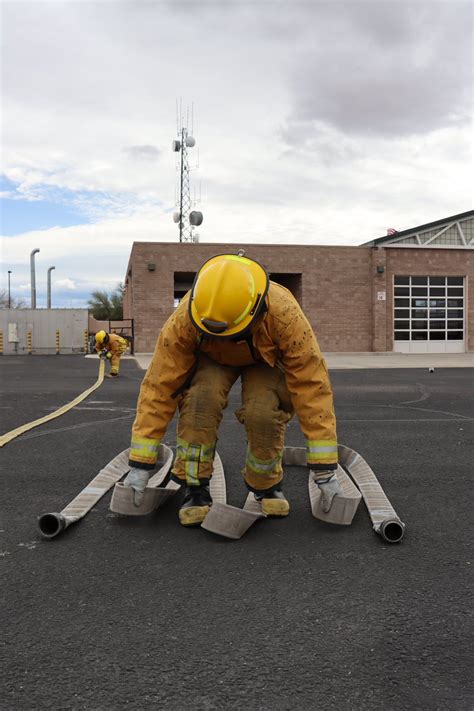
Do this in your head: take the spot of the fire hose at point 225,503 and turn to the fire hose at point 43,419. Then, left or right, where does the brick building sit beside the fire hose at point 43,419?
right

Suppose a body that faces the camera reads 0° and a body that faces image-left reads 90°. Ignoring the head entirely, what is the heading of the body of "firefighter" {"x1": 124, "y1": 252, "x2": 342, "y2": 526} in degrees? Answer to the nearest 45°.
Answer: approximately 0°

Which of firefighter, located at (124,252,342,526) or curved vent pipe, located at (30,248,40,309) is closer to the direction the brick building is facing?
the firefighter

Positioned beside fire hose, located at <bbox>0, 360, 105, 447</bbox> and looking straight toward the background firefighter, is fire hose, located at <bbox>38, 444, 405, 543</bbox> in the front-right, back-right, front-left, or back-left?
back-right

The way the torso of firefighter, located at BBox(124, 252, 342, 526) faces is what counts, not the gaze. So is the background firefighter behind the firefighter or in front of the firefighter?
behind

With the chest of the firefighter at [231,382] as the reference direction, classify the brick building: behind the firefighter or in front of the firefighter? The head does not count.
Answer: behind

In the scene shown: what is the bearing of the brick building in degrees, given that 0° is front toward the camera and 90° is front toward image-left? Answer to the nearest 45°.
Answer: approximately 0°

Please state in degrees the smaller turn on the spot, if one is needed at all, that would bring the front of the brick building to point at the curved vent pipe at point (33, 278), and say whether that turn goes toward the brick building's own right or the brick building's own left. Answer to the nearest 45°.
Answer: approximately 135° to the brick building's own right

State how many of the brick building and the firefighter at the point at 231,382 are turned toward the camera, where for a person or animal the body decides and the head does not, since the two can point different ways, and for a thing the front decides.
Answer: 2

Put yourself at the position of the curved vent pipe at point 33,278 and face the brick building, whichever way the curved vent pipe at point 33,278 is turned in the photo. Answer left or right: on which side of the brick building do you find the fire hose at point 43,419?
right
